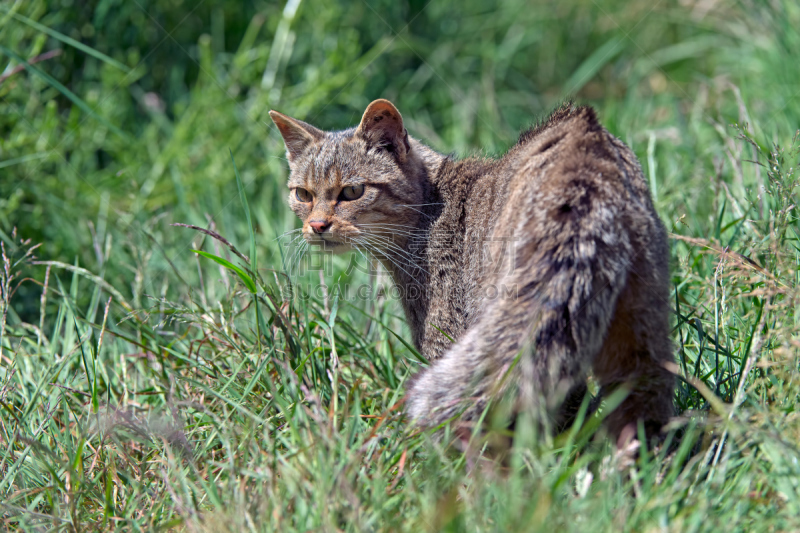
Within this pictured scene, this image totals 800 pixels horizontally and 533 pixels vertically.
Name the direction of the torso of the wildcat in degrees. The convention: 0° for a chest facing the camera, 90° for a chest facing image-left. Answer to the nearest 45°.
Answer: approximately 135°
